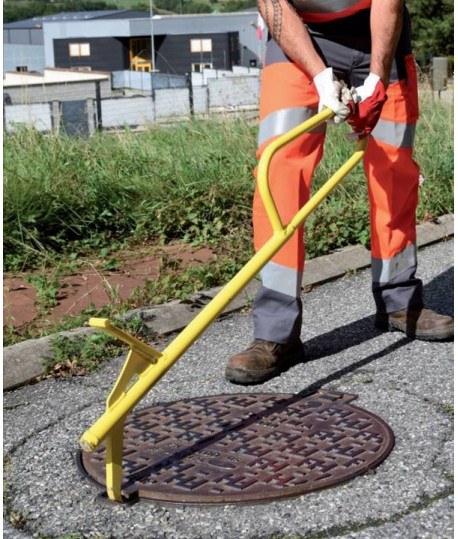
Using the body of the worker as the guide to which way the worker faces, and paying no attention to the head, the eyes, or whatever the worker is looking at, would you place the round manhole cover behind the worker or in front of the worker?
in front

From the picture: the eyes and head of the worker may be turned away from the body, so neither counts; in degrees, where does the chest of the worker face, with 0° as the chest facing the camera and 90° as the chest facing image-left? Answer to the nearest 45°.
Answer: approximately 0°
